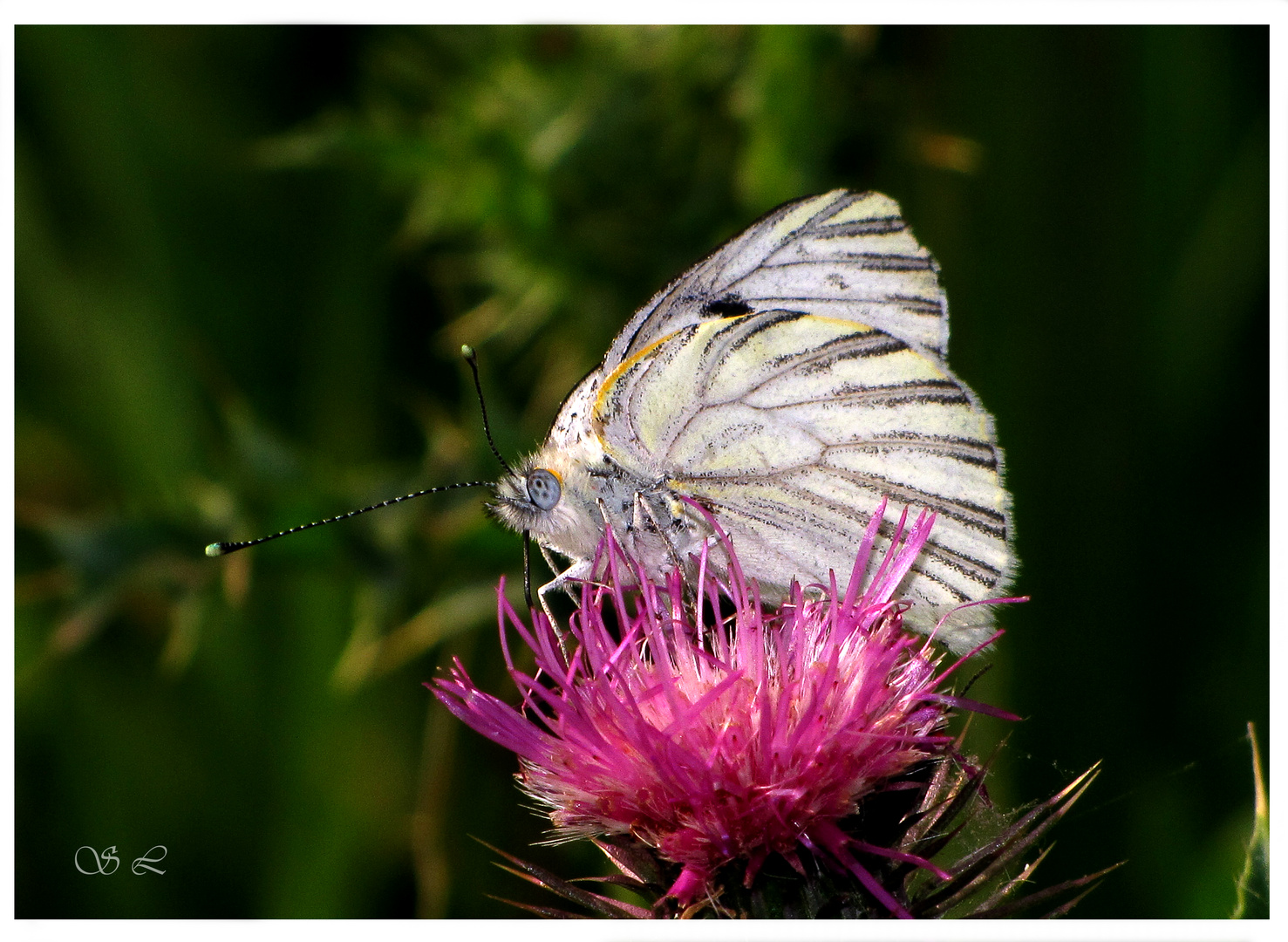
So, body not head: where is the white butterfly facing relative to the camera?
to the viewer's left
